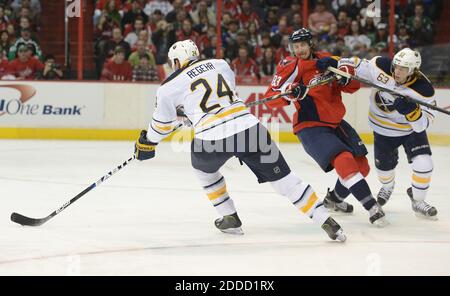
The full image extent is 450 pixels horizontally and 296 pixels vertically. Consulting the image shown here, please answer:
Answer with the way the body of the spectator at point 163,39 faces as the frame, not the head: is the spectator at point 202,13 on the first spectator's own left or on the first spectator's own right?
on the first spectator's own left

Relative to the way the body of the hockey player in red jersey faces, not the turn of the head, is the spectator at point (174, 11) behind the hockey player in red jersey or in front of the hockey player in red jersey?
behind

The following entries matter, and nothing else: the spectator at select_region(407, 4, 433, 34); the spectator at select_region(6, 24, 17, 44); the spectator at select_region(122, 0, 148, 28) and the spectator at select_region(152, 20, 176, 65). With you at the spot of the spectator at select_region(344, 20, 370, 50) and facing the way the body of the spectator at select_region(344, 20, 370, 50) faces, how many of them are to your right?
3

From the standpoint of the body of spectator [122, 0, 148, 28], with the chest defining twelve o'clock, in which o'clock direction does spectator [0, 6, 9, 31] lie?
spectator [0, 6, 9, 31] is roughly at 3 o'clock from spectator [122, 0, 148, 28].

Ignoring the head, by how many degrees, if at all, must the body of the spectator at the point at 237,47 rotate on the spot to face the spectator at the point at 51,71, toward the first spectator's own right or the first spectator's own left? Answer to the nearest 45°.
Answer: approximately 90° to the first spectator's own right

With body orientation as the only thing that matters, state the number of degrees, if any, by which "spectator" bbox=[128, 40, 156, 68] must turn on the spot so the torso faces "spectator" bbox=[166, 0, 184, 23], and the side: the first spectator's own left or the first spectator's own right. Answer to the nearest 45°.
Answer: approximately 135° to the first spectator's own left

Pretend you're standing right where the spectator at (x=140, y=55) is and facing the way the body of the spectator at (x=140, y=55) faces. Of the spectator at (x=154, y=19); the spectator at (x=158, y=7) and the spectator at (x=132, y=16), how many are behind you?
3

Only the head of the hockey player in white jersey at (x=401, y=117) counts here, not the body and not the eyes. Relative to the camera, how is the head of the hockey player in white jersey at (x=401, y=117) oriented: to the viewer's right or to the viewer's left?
to the viewer's left

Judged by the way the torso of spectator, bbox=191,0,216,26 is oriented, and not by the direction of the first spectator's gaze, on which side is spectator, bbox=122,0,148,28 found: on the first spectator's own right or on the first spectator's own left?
on the first spectator's own right
